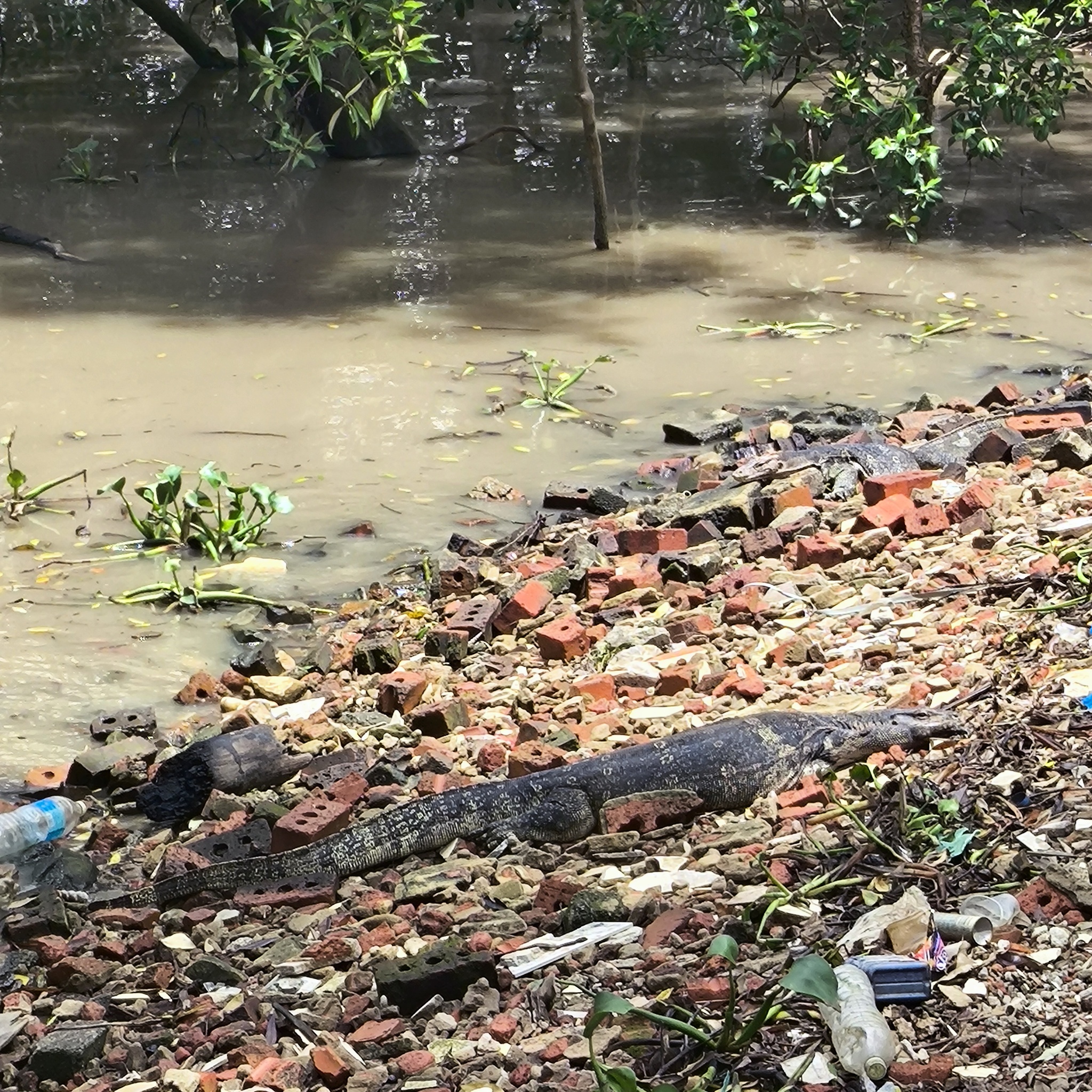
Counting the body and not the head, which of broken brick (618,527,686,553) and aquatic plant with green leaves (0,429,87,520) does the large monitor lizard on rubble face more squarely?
the broken brick

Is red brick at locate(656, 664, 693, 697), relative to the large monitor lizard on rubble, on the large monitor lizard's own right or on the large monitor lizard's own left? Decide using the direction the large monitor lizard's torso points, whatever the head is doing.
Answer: on the large monitor lizard's own left

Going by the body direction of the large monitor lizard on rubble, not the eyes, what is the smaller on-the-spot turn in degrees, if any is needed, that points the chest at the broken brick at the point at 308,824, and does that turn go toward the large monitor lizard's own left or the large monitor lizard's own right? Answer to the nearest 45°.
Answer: approximately 180°

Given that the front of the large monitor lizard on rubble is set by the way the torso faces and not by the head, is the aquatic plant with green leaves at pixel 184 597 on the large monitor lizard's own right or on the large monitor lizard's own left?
on the large monitor lizard's own left

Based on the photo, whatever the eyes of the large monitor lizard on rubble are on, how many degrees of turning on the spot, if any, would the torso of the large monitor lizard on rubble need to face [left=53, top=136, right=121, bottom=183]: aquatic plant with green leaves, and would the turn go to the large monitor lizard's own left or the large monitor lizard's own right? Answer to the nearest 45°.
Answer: approximately 90° to the large monitor lizard's own left

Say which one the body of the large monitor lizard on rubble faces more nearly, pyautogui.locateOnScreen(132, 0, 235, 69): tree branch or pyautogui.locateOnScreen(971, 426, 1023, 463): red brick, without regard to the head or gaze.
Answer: the red brick

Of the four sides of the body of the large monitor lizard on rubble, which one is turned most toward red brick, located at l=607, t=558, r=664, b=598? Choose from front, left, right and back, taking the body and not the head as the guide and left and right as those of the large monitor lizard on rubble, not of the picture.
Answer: left

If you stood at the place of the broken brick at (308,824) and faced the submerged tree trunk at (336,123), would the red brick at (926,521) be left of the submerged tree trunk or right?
right

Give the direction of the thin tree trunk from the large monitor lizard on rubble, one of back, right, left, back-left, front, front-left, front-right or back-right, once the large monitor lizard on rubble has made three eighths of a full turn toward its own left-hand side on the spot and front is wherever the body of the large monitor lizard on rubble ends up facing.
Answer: front-right

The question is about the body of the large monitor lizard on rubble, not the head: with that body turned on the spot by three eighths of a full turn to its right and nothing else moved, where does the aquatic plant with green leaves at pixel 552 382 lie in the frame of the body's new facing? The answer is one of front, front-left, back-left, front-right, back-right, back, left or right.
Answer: back-right

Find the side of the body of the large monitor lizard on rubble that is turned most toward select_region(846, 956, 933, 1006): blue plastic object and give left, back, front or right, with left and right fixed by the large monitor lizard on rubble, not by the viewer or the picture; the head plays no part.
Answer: right

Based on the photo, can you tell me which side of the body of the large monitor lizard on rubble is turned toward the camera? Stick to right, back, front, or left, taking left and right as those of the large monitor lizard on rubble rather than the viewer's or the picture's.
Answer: right
